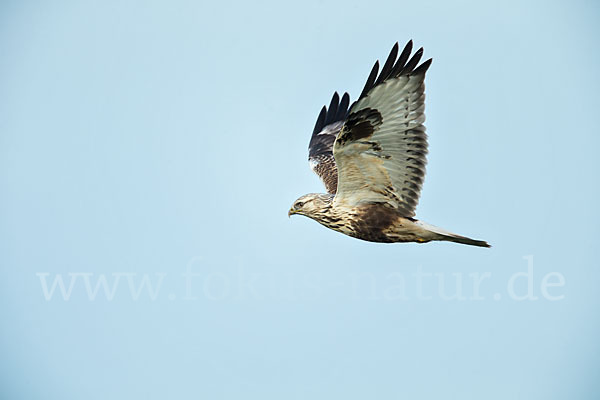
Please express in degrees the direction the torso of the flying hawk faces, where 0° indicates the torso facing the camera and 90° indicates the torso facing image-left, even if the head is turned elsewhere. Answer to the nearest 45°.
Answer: approximately 90°
